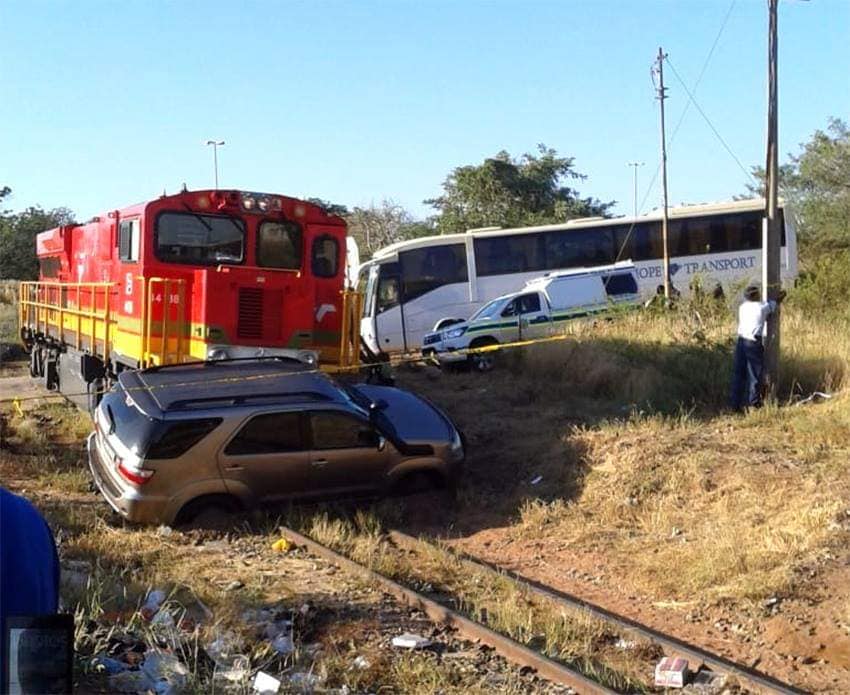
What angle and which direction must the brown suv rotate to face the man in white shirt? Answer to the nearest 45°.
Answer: approximately 45° to its right

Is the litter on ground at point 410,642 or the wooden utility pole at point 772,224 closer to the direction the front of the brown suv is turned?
the wooden utility pole

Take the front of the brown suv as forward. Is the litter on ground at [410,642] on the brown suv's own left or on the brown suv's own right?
on the brown suv's own right

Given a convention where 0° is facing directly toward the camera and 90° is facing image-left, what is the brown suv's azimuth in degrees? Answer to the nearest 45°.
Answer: approximately 225°

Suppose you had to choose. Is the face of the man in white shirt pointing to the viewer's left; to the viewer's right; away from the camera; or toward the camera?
away from the camera

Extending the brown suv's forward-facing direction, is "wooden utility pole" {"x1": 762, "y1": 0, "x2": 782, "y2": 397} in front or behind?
in front

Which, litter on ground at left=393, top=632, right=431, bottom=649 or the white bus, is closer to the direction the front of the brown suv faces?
the white bus

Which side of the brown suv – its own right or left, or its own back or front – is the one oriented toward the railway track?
right

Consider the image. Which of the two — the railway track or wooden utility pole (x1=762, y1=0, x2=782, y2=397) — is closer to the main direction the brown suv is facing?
the wooden utility pole
